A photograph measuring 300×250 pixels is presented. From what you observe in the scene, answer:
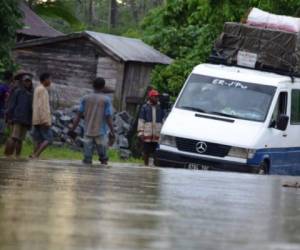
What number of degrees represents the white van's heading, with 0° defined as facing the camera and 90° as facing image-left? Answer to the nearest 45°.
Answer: approximately 45°

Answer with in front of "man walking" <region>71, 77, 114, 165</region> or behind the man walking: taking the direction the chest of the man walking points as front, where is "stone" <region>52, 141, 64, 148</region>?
in front

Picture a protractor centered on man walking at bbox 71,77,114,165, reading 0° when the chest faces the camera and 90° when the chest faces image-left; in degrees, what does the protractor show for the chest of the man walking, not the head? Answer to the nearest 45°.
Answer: approximately 180°

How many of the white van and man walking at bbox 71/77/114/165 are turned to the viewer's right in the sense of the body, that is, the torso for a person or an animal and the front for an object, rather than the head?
0

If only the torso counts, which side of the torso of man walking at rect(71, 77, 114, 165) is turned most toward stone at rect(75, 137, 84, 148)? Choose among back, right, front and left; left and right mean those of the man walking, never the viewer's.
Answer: front

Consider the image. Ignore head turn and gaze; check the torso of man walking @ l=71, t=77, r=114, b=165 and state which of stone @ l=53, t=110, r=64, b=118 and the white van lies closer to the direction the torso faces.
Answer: the stone

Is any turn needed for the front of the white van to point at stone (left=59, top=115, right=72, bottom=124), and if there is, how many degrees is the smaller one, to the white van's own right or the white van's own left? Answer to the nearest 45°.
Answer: approximately 90° to the white van's own right

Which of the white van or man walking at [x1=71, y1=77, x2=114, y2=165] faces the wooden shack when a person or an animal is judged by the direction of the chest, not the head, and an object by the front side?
the man walking
